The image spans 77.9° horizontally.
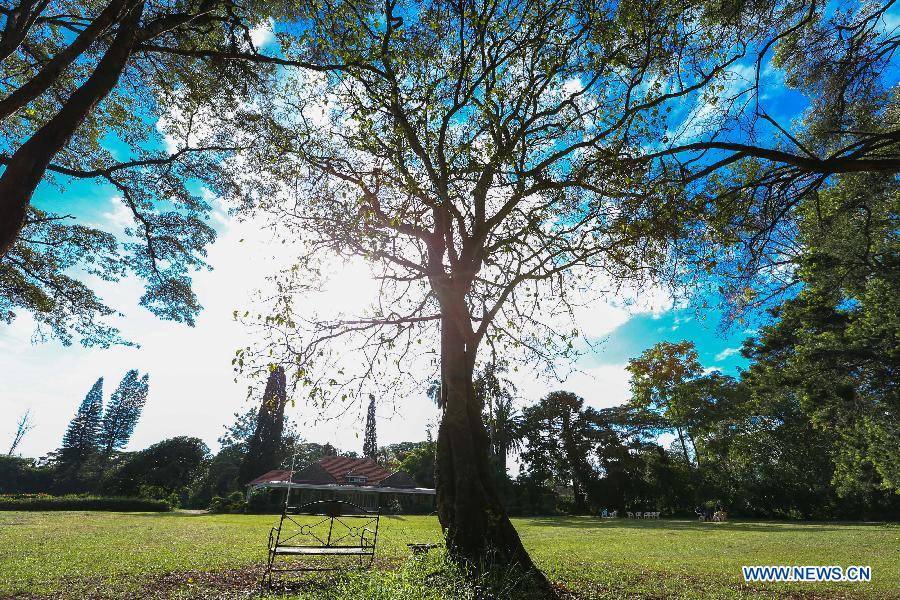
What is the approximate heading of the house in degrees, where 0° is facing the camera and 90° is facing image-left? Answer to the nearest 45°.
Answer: approximately 0°

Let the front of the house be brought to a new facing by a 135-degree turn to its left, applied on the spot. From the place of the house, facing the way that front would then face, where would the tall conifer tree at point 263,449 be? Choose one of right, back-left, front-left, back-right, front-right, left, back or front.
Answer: left

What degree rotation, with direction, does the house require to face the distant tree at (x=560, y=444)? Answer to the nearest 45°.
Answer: approximately 90° to its left

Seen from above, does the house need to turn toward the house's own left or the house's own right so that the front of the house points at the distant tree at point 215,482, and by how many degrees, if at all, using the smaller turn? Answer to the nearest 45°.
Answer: approximately 135° to the house's own right

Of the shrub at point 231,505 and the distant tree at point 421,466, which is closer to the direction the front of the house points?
the shrub

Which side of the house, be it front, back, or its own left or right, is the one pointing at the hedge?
right

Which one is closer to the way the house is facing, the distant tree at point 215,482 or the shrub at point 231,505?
the shrub

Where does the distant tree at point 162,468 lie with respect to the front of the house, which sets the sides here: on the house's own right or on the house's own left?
on the house's own right

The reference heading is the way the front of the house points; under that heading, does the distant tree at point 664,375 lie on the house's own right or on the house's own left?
on the house's own left

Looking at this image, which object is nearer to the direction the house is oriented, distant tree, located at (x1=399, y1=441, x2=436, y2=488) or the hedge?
the hedge
